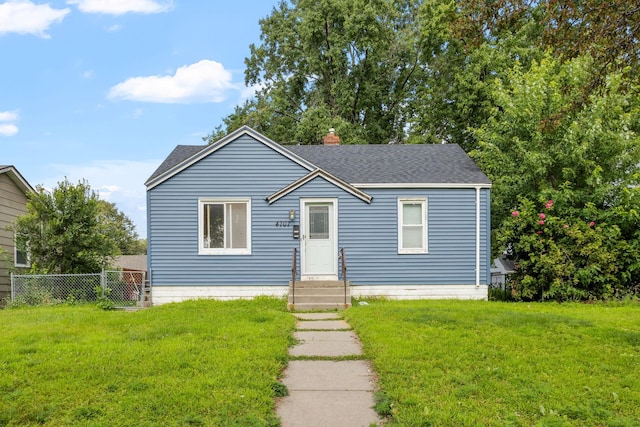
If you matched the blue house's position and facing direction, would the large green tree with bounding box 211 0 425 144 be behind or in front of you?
behind

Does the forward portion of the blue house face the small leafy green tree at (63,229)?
no

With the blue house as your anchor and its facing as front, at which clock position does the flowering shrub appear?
The flowering shrub is roughly at 9 o'clock from the blue house.

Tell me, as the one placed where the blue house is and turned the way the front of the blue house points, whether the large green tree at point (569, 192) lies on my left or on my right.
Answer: on my left

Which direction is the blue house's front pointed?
toward the camera

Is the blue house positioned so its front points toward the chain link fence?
no
